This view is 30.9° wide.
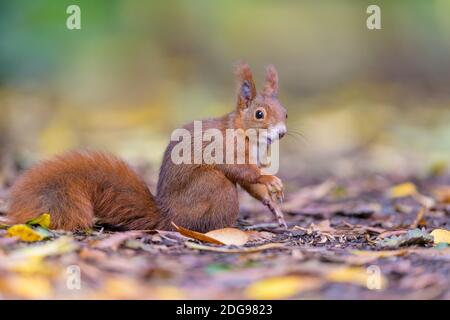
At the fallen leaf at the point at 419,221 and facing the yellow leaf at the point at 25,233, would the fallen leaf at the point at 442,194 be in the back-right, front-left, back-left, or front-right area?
back-right

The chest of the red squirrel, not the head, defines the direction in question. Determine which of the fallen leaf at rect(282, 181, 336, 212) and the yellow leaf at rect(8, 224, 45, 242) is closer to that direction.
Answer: the fallen leaf

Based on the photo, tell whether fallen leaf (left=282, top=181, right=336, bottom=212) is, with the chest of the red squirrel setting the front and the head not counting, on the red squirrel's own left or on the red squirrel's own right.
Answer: on the red squirrel's own left

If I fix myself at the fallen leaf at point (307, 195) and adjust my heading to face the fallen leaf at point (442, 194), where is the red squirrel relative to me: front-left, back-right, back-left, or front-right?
back-right

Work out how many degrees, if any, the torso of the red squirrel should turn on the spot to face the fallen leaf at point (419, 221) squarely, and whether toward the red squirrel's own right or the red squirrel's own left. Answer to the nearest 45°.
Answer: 0° — it already faces it

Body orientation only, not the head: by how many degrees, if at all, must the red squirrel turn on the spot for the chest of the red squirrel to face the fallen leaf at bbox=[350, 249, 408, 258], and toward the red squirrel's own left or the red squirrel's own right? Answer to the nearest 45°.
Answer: approximately 45° to the red squirrel's own right

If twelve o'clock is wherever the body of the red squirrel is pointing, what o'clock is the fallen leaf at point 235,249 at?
The fallen leaf is roughly at 2 o'clock from the red squirrel.

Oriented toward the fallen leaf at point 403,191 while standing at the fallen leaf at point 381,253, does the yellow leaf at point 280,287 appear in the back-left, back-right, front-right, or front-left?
back-left

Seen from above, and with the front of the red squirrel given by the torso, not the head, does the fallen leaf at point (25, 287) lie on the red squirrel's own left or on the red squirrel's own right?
on the red squirrel's own right

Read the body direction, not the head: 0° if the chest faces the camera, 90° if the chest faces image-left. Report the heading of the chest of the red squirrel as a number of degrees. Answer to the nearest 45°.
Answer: approximately 270°
